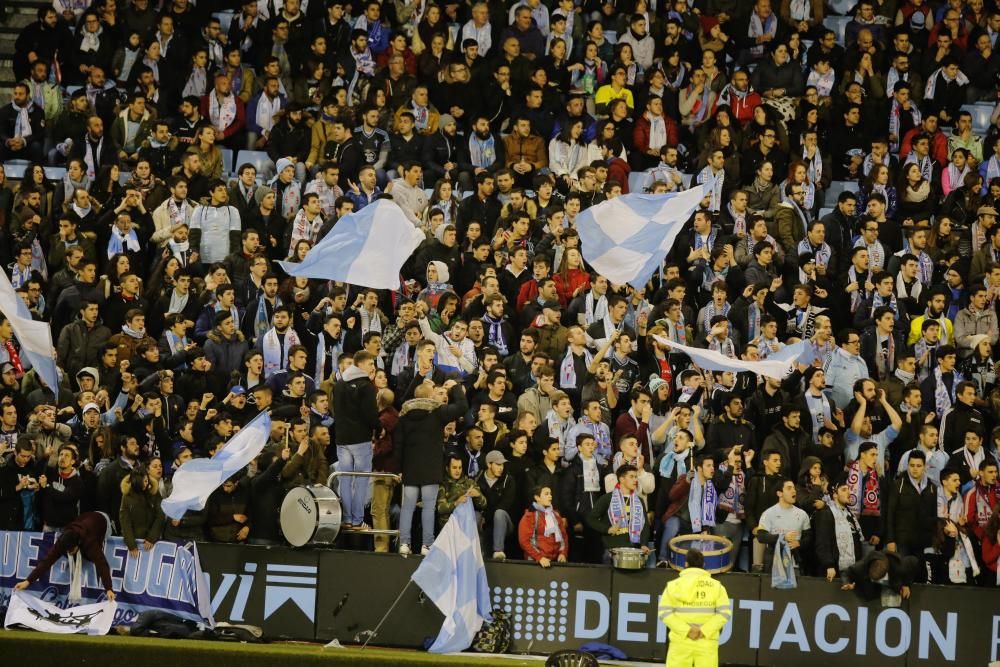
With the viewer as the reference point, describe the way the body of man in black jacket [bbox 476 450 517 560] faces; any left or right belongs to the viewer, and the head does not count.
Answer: facing the viewer

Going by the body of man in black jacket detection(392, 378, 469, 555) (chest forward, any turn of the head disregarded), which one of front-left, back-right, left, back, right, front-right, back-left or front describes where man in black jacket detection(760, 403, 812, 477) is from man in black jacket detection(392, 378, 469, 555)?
right

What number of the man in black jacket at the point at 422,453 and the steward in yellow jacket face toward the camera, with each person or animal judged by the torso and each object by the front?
0

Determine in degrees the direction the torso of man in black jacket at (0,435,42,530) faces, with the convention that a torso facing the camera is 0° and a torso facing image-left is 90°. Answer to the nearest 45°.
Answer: approximately 315°

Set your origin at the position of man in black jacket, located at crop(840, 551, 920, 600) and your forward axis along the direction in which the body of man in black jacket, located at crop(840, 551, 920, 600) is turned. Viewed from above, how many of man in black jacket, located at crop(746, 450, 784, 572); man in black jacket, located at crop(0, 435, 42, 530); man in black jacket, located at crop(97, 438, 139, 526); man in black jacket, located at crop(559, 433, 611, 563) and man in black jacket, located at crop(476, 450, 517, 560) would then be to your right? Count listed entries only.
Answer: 5

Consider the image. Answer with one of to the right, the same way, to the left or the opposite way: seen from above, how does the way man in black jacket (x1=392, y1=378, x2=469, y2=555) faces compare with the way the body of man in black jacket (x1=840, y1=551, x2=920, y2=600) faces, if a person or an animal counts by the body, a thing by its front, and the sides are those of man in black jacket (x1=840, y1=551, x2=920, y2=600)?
the opposite way

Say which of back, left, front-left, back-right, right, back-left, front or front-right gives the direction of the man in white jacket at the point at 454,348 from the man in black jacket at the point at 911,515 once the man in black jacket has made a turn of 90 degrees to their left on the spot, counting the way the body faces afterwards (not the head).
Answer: back

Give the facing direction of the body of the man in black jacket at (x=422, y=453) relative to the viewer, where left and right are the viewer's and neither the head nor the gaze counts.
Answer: facing away from the viewer

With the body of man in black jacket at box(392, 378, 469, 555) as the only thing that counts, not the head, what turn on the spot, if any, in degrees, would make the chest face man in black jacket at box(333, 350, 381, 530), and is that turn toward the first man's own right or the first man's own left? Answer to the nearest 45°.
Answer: approximately 90° to the first man's own left

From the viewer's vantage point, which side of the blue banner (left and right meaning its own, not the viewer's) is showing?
front

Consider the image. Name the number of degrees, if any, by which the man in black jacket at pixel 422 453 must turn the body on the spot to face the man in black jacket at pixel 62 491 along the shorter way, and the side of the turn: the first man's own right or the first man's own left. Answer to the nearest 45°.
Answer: approximately 90° to the first man's own left

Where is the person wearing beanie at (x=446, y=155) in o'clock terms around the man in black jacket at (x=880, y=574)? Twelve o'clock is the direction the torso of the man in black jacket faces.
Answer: The person wearing beanie is roughly at 4 o'clock from the man in black jacket.
